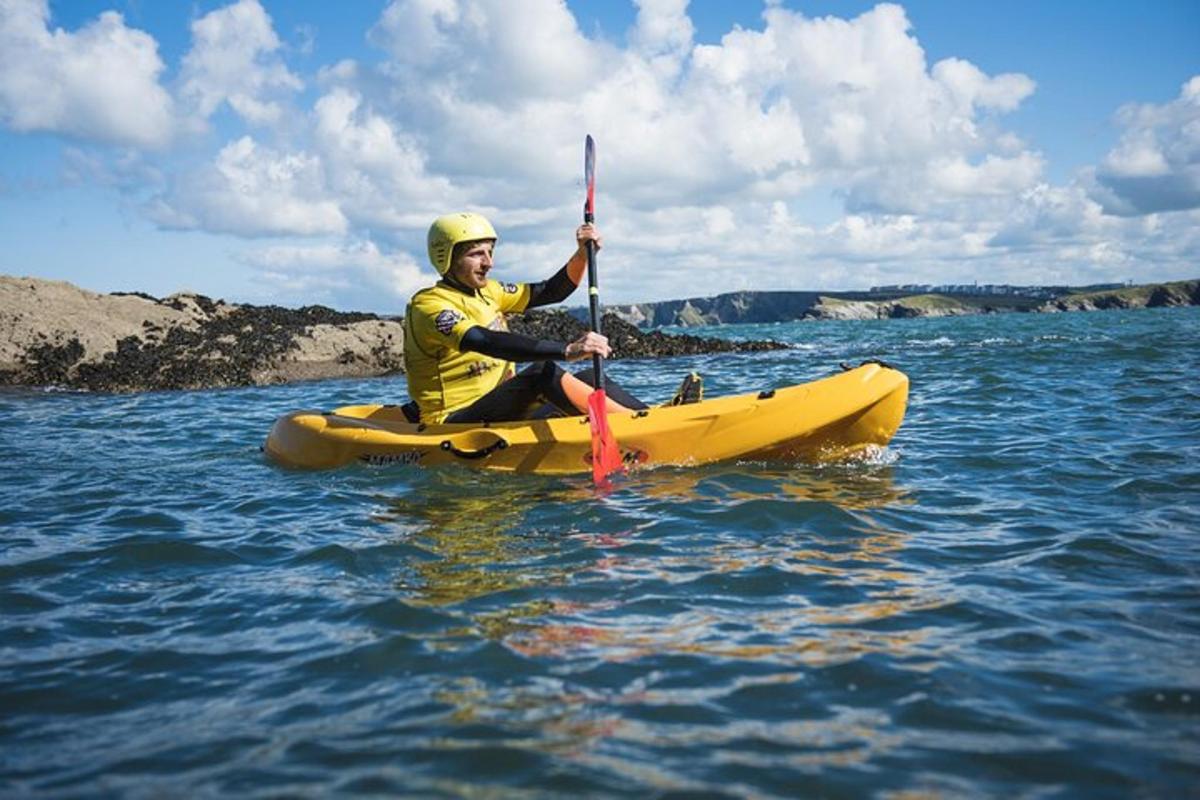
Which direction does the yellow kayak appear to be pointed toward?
to the viewer's right
